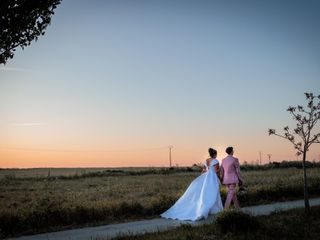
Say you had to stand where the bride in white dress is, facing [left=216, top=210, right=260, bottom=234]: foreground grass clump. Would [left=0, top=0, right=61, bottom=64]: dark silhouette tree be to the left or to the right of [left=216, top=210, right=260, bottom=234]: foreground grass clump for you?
right

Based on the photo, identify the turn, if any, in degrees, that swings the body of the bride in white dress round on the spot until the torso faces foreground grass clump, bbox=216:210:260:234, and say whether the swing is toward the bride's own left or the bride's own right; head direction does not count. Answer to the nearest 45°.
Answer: approximately 135° to the bride's own right

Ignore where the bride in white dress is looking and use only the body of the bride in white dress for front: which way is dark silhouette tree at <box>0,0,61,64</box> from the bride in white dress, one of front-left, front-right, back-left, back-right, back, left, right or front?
back

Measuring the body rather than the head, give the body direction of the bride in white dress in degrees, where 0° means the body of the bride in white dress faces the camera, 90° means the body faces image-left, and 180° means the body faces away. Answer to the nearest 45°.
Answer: approximately 225°
